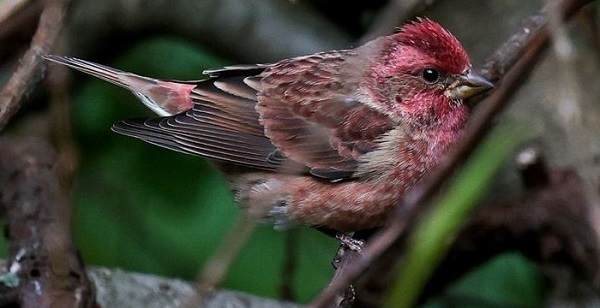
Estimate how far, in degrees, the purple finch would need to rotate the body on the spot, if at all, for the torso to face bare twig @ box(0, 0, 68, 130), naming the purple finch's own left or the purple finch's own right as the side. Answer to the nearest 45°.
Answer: approximately 135° to the purple finch's own right

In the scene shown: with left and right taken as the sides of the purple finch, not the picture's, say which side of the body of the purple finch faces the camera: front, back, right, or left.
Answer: right

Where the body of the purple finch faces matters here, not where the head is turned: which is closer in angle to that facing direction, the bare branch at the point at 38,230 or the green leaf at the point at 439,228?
the green leaf

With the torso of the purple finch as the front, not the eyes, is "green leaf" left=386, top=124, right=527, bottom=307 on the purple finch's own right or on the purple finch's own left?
on the purple finch's own right
